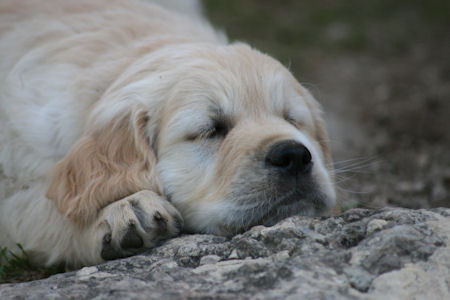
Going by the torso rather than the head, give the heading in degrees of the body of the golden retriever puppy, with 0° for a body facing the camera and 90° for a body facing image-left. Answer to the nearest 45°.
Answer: approximately 315°
